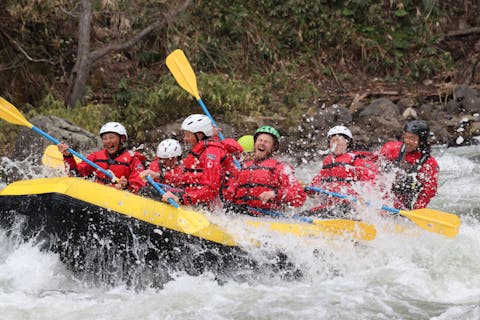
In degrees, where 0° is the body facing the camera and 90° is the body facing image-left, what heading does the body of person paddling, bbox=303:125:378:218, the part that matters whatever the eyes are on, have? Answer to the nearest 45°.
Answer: approximately 45°

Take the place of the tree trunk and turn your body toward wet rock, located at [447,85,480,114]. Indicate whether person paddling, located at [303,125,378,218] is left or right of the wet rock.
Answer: right

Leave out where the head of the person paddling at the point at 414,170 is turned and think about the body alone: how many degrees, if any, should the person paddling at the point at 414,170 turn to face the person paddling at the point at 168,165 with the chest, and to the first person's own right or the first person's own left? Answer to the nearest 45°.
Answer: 0° — they already face them

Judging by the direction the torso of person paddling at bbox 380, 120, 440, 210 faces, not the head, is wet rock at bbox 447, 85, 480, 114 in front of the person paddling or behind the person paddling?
behind

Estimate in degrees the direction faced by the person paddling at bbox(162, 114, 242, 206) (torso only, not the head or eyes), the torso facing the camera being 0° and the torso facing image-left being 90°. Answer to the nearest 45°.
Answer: approximately 90°

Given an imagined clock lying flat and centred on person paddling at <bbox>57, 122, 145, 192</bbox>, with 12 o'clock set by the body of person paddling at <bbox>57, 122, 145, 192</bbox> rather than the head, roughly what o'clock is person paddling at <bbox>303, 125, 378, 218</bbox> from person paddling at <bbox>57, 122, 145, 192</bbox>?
person paddling at <bbox>303, 125, 378, 218</bbox> is roughly at 8 o'clock from person paddling at <bbox>57, 122, 145, 192</bbox>.

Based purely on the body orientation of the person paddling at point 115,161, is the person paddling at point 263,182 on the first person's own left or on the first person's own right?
on the first person's own left
